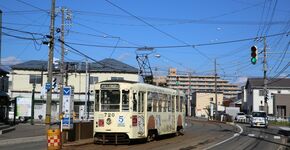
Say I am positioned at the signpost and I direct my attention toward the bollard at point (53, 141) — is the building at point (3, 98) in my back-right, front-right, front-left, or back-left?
back-right

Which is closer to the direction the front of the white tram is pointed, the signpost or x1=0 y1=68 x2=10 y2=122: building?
the signpost

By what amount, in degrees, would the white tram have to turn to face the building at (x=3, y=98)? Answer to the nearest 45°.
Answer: approximately 90° to its right

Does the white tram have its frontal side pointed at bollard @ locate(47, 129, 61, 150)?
yes

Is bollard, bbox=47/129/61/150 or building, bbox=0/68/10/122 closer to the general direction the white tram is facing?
the bollard

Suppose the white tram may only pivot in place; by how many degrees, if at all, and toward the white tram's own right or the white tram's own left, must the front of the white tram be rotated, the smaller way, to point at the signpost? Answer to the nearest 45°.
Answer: approximately 45° to the white tram's own right

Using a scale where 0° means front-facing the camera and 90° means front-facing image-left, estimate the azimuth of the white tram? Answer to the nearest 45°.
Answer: approximately 45°

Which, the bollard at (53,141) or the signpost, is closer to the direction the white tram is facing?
the bollard

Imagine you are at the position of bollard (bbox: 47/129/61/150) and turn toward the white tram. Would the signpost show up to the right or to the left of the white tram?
left
